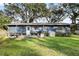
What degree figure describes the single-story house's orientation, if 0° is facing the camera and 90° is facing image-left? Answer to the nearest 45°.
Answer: approximately 0°

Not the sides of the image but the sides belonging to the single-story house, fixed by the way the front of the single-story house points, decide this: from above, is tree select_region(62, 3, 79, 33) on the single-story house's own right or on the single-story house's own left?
on the single-story house's own left
